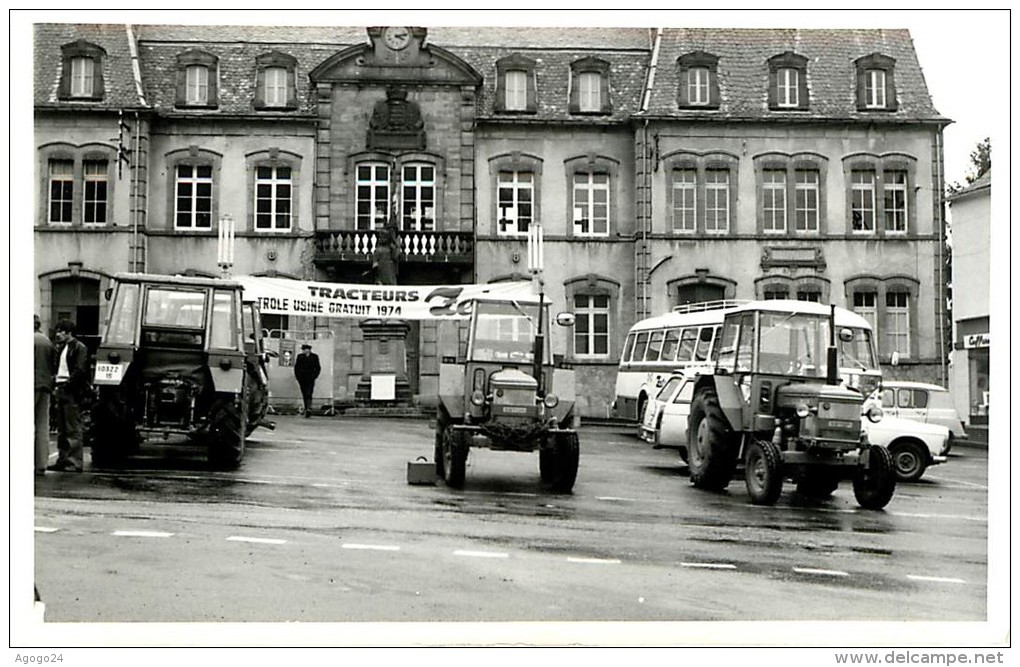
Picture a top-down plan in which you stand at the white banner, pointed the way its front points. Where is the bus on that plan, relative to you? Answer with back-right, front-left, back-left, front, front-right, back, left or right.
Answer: left

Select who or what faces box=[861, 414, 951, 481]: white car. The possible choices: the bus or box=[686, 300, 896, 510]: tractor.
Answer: the bus

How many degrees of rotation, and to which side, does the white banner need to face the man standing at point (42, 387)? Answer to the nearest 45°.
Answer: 0° — it already faces them

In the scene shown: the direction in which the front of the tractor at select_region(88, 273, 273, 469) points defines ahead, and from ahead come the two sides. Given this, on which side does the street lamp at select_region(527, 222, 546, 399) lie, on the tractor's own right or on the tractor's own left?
on the tractor's own right

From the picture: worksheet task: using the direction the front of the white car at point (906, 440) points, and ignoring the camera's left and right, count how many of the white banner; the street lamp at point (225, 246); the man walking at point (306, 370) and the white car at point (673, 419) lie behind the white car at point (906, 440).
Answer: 4

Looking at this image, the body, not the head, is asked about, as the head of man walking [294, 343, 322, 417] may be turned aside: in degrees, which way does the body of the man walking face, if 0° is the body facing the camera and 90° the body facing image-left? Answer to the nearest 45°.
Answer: approximately 0°

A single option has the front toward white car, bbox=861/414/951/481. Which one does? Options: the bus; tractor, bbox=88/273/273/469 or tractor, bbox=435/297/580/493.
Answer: the bus

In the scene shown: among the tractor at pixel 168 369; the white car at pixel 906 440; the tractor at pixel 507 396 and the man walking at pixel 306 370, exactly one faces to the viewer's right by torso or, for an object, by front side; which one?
the white car

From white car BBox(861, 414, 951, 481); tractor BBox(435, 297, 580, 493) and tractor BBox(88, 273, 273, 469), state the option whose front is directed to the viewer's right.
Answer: the white car

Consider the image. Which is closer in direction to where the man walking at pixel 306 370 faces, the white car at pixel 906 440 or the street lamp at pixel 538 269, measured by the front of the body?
the white car

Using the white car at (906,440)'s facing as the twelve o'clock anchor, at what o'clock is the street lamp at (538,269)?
The street lamp is roughly at 7 o'clock from the white car.

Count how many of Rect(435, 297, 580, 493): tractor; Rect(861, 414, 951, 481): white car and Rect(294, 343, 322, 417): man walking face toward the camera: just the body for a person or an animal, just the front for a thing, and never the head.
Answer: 2
